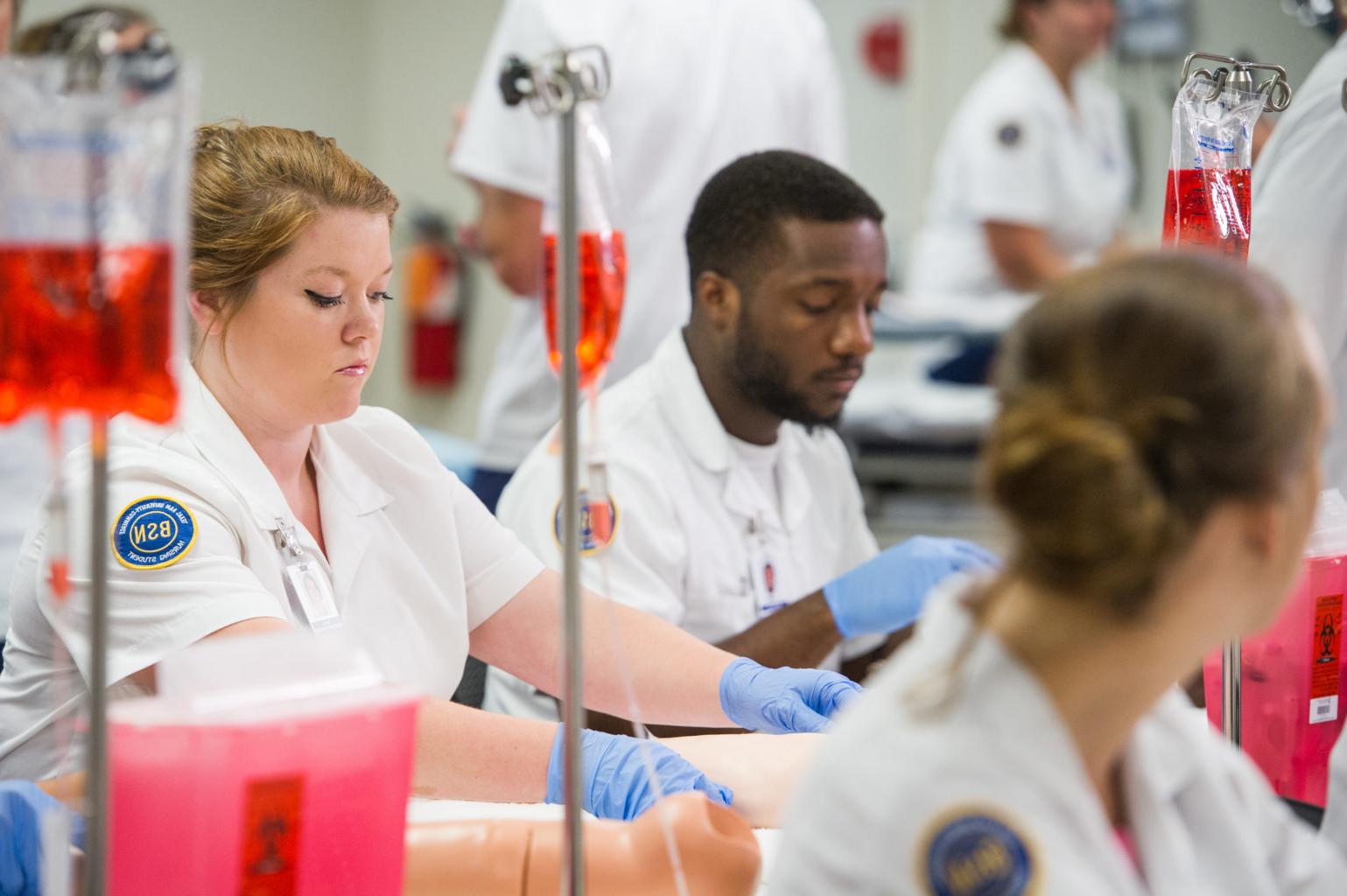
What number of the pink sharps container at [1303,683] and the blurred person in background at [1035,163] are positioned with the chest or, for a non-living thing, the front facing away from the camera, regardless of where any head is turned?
0

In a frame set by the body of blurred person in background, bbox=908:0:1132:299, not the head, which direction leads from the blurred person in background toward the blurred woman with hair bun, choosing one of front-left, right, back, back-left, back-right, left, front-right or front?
front-right

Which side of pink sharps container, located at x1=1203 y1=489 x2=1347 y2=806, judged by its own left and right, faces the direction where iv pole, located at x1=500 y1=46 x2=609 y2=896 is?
right

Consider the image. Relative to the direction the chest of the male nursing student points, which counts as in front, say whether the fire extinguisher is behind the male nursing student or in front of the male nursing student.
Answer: behind

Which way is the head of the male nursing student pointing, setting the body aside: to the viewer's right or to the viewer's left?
to the viewer's right

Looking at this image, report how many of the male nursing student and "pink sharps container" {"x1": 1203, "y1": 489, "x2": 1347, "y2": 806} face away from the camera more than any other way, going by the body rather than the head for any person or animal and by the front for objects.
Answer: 0

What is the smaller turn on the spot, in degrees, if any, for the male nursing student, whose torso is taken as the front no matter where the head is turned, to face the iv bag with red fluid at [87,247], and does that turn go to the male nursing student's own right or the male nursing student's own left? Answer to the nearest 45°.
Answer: approximately 45° to the male nursing student's own right

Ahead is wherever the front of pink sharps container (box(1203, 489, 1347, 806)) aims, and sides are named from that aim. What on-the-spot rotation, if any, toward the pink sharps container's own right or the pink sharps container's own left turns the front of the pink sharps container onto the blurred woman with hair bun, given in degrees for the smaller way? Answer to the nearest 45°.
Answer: approximately 45° to the pink sharps container's own right

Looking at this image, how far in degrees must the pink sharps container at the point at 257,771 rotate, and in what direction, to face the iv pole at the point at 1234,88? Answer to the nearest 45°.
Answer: approximately 135° to its left

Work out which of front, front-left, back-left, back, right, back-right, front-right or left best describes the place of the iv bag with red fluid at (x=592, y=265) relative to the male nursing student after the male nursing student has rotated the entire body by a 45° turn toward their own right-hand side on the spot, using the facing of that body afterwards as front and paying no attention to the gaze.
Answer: front
